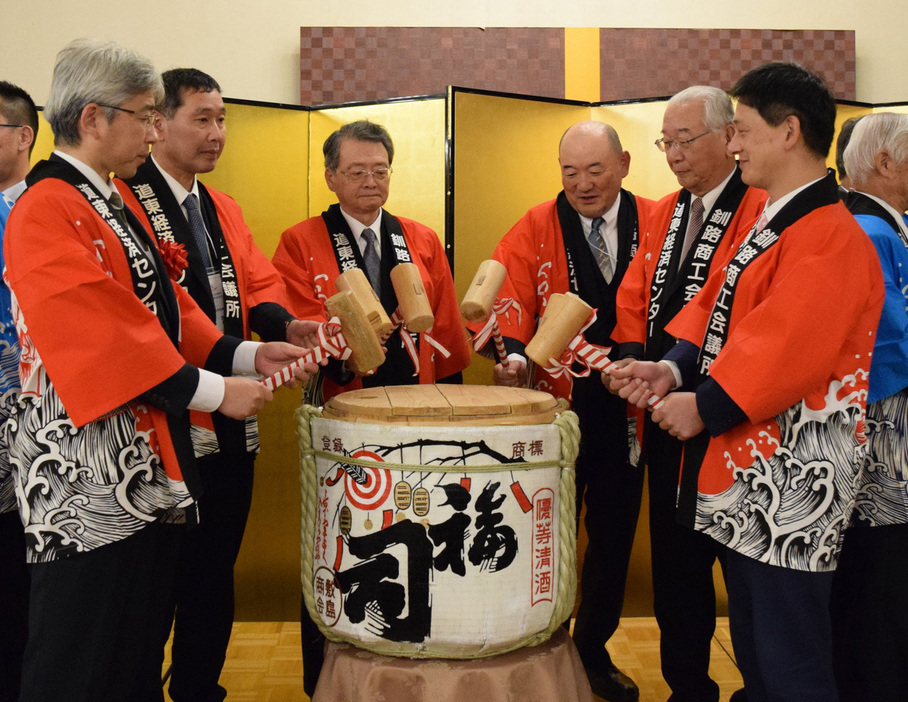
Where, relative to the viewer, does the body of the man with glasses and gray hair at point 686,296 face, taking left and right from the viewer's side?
facing the viewer and to the left of the viewer

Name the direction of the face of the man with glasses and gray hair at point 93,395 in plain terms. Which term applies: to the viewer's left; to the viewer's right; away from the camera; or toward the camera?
to the viewer's right

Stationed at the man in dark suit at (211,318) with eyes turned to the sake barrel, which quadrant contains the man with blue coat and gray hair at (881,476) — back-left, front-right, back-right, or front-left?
front-left

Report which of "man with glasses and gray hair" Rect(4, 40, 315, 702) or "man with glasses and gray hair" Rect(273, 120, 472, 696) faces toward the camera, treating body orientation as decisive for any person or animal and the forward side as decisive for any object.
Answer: "man with glasses and gray hair" Rect(273, 120, 472, 696)

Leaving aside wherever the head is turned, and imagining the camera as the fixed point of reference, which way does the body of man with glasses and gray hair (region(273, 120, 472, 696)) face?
toward the camera

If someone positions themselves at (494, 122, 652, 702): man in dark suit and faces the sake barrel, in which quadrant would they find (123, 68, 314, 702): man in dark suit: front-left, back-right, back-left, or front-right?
front-right

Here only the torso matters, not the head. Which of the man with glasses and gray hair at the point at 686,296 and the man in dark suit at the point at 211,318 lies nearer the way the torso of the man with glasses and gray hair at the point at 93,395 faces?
the man with glasses and gray hair

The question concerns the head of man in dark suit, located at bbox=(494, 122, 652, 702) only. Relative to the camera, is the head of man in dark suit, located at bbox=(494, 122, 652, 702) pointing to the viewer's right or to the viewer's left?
to the viewer's left

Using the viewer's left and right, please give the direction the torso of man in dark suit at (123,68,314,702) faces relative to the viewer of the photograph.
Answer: facing the viewer and to the right of the viewer

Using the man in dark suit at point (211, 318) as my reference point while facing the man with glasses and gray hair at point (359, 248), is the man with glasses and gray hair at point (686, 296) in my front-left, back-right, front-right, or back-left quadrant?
front-right

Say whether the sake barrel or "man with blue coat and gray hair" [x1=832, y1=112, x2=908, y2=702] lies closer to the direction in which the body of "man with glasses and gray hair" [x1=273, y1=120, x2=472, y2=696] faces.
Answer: the sake barrel

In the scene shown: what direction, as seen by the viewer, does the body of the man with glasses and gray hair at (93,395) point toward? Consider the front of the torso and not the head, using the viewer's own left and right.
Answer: facing to the right of the viewer
